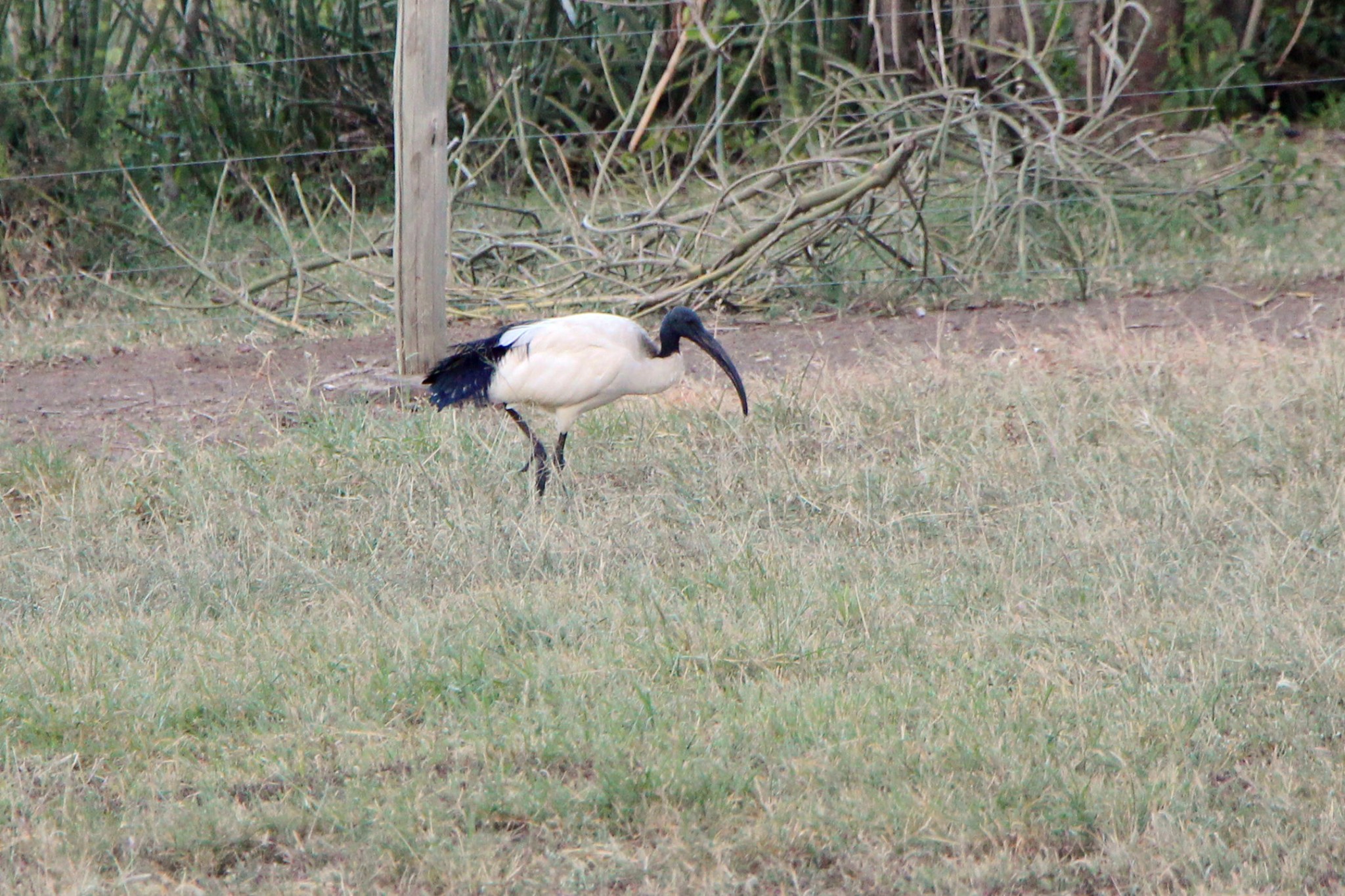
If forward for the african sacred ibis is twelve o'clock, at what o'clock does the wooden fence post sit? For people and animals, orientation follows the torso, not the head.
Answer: The wooden fence post is roughly at 8 o'clock from the african sacred ibis.

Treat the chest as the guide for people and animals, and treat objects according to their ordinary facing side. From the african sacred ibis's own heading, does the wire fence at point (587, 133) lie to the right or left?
on its left

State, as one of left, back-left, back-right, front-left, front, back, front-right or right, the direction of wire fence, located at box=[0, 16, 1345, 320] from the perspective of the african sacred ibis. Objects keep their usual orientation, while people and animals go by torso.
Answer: left

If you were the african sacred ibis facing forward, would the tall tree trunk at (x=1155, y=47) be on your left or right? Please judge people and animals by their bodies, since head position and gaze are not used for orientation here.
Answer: on your left

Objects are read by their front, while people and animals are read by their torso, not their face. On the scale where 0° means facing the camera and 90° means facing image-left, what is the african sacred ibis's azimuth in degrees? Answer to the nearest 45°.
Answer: approximately 270°
